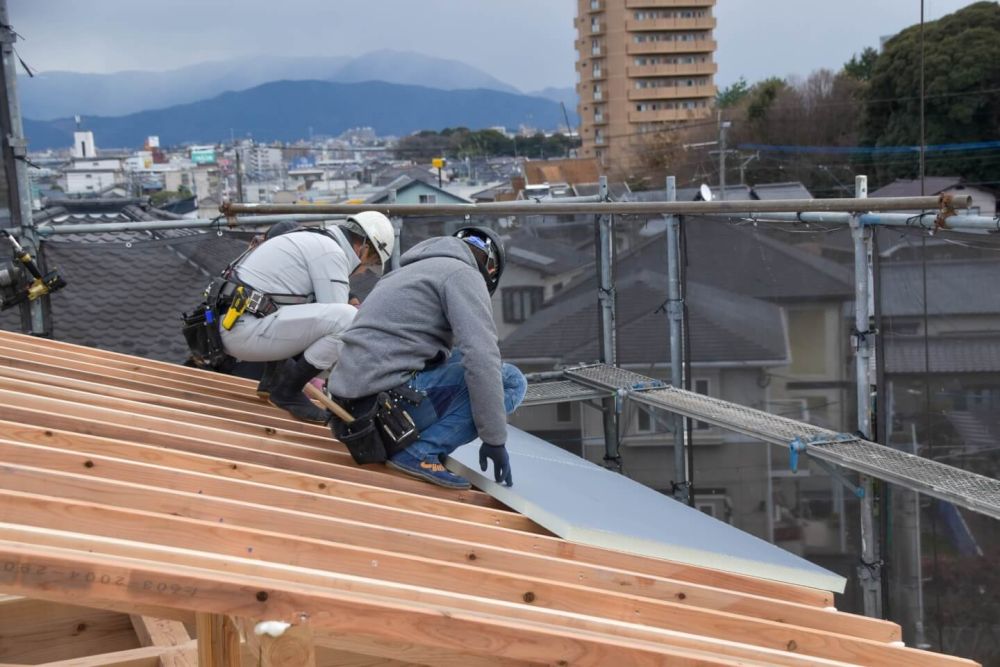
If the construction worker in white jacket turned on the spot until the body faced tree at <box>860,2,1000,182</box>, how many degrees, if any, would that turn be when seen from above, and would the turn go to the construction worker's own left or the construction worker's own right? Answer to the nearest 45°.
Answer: approximately 45° to the construction worker's own left

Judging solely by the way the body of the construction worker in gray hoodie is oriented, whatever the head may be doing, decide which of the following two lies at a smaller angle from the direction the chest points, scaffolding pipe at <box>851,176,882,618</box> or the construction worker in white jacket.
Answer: the scaffolding pipe

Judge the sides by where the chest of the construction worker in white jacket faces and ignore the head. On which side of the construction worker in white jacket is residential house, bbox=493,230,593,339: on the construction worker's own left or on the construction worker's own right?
on the construction worker's own left

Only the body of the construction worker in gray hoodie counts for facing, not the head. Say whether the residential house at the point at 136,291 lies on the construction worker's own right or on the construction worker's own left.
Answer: on the construction worker's own left

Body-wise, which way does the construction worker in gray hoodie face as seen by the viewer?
to the viewer's right

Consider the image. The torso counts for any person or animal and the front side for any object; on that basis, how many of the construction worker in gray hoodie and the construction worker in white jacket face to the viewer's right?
2

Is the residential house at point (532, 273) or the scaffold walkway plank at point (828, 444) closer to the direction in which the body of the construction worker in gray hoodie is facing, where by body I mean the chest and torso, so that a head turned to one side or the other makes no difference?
the scaffold walkway plank

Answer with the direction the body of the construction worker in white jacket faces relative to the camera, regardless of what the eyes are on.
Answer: to the viewer's right
